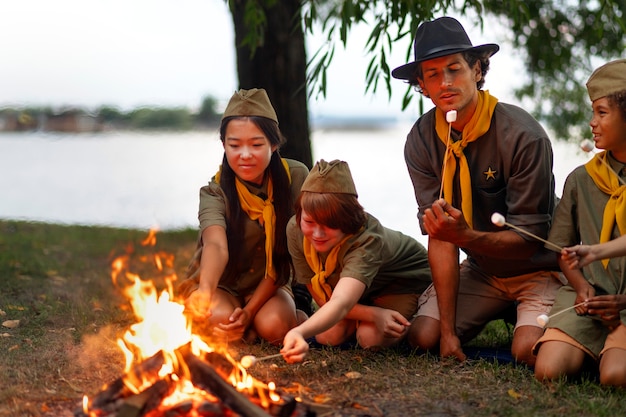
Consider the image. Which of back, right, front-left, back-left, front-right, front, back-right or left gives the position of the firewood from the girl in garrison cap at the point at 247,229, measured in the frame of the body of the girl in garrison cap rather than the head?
front

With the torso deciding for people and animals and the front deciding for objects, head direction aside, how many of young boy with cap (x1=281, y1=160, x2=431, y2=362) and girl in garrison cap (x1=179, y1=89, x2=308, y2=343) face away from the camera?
0

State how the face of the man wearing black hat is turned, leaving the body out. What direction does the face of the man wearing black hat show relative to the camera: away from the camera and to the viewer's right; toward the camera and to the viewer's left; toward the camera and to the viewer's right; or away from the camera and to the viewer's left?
toward the camera and to the viewer's left

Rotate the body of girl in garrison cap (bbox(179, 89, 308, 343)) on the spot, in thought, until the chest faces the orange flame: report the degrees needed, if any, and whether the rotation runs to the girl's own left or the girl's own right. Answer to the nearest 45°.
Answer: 0° — they already face it

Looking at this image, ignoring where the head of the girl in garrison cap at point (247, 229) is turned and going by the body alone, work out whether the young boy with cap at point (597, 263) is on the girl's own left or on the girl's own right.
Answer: on the girl's own left

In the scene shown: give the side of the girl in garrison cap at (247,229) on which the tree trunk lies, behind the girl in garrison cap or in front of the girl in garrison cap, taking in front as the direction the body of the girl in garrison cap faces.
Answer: behind

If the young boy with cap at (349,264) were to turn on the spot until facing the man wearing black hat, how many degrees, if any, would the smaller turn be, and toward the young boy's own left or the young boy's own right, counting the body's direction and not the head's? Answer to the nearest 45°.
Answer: approximately 135° to the young boy's own left

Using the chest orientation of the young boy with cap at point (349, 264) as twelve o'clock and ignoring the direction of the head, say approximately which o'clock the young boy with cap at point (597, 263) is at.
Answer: the young boy with cap at point (597, 263) is roughly at 8 o'clock from the young boy with cap at point (349, 264).

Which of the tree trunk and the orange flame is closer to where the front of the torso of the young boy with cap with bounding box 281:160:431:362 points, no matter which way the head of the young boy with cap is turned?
the orange flame

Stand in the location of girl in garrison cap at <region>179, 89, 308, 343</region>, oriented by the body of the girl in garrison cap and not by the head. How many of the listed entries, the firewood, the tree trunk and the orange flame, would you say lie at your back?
1

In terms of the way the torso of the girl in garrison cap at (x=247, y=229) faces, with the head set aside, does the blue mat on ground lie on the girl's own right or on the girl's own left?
on the girl's own left

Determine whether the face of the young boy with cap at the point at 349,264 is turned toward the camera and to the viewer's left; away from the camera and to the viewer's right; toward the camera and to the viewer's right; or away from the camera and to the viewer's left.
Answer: toward the camera and to the viewer's left

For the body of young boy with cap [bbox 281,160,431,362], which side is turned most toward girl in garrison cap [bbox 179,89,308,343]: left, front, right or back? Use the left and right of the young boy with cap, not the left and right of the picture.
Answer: right

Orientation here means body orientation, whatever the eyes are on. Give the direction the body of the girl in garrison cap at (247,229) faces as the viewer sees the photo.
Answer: toward the camera

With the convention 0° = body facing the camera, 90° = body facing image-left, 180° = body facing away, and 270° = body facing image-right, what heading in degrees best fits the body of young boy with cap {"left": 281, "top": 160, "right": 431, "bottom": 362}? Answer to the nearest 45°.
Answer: approximately 45°

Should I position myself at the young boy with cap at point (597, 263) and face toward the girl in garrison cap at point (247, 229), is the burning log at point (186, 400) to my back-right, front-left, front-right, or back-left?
front-left

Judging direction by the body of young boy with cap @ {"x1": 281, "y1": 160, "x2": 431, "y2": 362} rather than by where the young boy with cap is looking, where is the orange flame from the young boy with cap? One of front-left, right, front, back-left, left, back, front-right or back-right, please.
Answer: front
